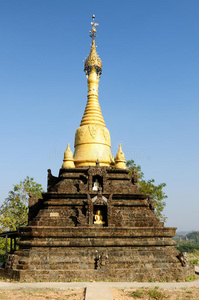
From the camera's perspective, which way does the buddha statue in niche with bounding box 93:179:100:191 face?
toward the camera

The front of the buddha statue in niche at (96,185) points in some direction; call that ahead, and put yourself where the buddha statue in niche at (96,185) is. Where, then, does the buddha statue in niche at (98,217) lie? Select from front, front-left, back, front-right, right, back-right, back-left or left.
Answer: front

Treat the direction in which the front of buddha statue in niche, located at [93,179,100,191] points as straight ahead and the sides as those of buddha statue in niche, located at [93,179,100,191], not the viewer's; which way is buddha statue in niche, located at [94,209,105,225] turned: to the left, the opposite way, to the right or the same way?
the same way

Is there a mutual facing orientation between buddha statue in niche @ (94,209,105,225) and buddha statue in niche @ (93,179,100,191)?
no

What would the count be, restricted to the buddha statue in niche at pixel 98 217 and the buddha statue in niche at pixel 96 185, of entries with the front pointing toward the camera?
2

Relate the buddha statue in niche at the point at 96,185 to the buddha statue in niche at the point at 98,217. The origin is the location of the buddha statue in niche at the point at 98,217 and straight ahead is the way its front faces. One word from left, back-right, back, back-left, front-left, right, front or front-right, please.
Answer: back

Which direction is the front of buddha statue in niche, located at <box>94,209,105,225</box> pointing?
toward the camera
